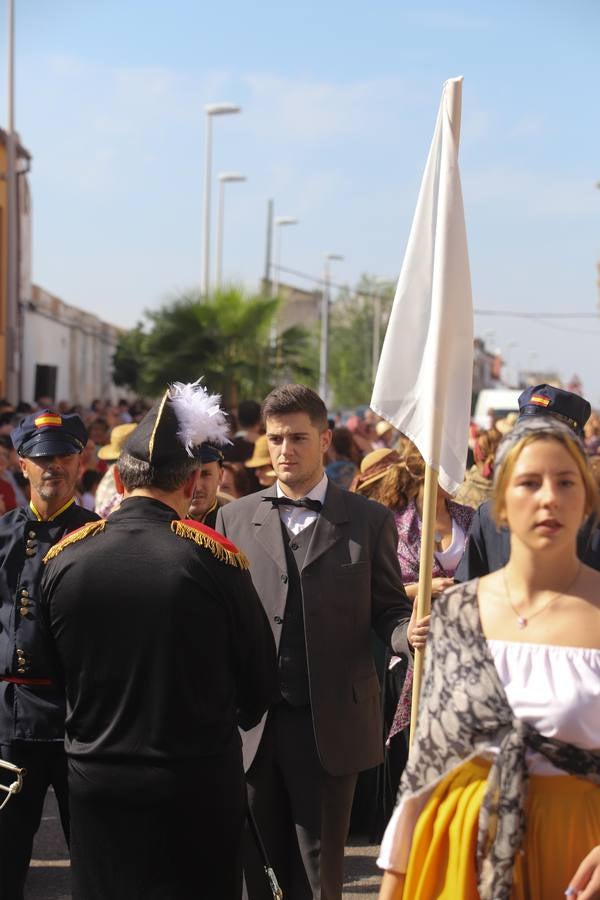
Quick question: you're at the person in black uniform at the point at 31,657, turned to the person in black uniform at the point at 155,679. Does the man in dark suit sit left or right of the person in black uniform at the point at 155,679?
left

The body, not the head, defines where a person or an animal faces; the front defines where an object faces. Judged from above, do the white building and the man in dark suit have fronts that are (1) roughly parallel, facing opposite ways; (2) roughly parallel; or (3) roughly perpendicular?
roughly perpendicular

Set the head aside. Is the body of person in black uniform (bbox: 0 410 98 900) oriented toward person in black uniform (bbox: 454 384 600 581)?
no

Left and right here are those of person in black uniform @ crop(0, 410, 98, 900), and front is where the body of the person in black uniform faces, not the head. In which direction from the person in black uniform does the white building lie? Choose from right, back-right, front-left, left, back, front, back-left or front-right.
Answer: back

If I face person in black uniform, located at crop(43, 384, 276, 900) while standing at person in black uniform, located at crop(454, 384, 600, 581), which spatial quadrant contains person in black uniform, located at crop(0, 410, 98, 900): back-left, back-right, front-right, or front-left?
front-right

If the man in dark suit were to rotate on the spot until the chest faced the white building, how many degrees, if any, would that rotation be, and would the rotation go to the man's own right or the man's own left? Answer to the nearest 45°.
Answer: approximately 135° to the man's own right

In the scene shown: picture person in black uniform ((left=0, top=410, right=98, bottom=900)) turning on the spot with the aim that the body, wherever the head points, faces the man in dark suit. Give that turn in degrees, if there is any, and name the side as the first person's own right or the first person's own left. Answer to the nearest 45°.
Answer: approximately 90° to the first person's own left

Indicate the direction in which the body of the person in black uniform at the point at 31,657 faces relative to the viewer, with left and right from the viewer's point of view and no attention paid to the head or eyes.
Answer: facing the viewer

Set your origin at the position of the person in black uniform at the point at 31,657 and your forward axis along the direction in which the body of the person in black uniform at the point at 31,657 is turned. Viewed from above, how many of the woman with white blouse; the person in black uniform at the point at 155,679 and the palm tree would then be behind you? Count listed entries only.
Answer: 1

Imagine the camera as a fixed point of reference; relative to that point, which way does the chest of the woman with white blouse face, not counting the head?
toward the camera

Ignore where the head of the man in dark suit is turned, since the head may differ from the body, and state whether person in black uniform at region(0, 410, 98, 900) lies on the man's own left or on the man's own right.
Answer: on the man's own right

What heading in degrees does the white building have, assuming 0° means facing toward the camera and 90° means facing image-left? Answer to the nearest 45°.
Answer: approximately 315°

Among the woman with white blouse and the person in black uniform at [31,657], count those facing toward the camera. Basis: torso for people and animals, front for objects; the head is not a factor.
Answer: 2

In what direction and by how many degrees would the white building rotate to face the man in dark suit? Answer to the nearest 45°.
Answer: approximately 45° to its right

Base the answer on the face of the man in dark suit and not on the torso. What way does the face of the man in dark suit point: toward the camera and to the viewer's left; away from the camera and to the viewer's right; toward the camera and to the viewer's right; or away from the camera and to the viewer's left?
toward the camera and to the viewer's left

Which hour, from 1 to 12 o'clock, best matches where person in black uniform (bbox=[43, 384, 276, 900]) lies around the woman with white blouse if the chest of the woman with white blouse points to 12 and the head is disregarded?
The person in black uniform is roughly at 4 o'clock from the woman with white blouse.

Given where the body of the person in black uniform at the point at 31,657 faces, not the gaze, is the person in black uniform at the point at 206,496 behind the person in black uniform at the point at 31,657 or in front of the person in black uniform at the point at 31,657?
behind

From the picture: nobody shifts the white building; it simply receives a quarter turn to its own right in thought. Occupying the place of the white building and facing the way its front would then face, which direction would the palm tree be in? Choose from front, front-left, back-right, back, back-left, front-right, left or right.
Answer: back-left

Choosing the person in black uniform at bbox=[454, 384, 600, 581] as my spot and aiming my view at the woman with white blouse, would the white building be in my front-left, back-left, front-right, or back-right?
back-right
